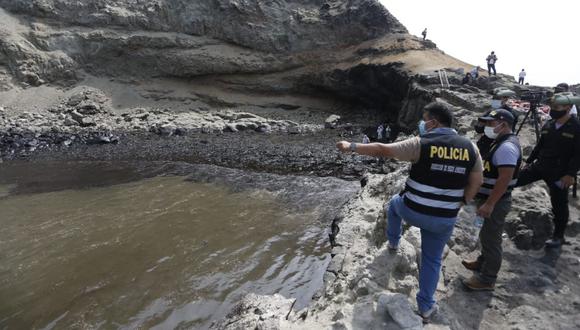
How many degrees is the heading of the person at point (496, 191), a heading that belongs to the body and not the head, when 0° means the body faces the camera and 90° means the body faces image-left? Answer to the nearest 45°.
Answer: approximately 90°

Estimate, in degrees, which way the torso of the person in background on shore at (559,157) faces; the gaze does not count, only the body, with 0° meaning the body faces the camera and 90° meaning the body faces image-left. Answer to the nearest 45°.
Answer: approximately 45°

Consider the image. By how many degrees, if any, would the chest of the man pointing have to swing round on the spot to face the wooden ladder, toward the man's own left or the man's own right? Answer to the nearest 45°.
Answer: approximately 45° to the man's own right

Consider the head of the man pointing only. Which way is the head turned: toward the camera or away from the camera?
away from the camera

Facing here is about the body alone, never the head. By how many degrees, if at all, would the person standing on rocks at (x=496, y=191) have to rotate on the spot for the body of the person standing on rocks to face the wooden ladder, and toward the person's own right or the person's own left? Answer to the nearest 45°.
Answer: approximately 90° to the person's own right

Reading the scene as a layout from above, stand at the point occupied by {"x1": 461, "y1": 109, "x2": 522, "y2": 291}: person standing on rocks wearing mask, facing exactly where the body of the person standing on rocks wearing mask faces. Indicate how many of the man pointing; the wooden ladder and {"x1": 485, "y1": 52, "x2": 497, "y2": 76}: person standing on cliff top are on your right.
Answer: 2

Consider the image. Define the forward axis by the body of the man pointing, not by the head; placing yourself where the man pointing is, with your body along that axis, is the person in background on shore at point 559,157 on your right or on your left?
on your right

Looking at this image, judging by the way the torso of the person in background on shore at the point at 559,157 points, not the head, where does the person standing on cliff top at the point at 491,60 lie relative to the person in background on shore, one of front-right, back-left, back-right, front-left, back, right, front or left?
back-right

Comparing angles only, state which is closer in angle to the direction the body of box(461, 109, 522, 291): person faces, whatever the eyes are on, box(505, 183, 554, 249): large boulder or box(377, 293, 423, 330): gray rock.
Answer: the gray rock

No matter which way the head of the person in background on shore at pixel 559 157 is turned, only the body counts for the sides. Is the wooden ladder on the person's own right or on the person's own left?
on the person's own right
